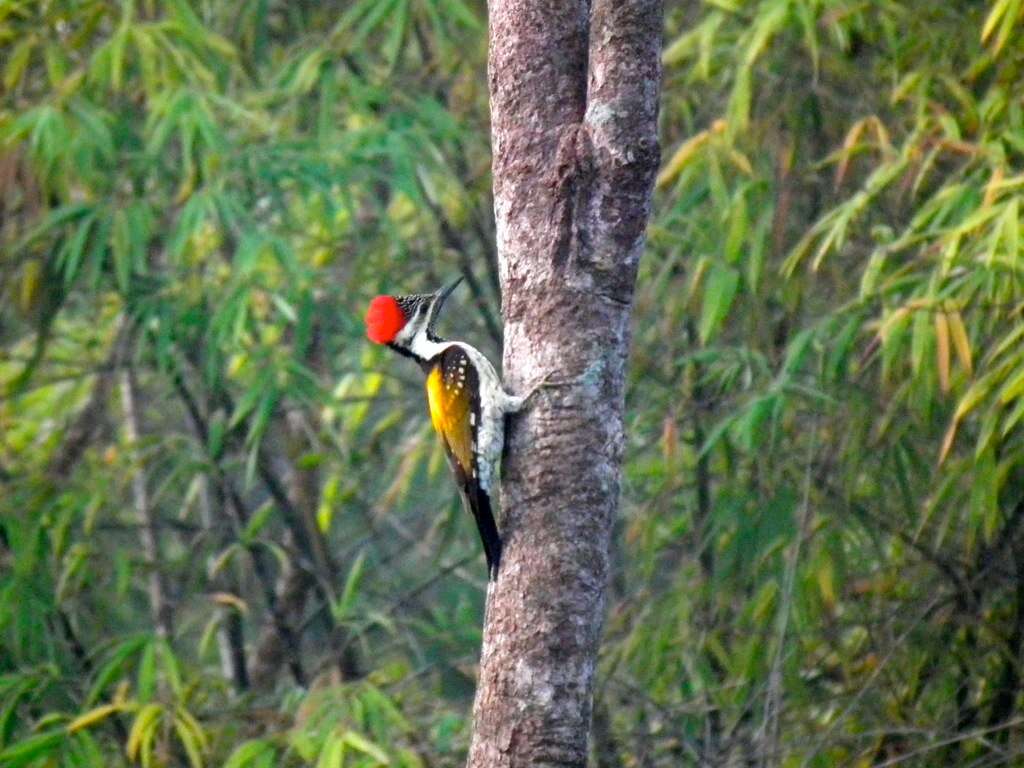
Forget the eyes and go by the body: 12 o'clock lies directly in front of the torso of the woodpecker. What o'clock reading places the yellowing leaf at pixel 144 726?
The yellowing leaf is roughly at 7 o'clock from the woodpecker.

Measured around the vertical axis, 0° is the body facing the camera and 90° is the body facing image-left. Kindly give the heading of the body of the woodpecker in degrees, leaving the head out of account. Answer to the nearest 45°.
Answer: approximately 270°
